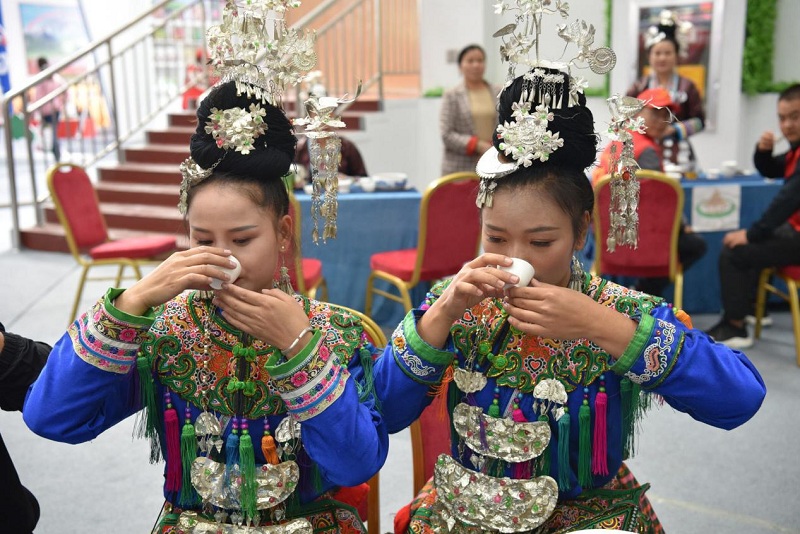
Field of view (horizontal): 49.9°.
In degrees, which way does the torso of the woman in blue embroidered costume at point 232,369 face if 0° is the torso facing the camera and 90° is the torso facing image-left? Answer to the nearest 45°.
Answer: approximately 0°

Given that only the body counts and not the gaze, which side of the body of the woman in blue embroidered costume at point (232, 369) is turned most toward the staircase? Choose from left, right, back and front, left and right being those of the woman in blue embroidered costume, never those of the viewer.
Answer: back

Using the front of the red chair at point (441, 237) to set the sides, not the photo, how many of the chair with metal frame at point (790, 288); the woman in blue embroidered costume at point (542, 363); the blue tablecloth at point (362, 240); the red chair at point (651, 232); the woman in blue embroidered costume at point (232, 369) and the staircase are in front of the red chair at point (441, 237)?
2

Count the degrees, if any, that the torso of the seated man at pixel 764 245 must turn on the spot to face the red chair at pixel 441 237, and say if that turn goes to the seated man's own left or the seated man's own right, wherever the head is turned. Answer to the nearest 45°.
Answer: approximately 45° to the seated man's own left

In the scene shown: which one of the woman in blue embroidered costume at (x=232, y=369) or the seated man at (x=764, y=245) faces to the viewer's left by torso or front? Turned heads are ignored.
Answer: the seated man

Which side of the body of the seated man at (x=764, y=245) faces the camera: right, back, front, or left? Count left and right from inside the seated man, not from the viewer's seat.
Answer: left

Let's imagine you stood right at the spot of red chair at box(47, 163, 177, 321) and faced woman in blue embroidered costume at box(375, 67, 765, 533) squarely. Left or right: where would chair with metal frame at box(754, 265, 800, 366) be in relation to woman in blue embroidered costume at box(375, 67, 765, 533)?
left
